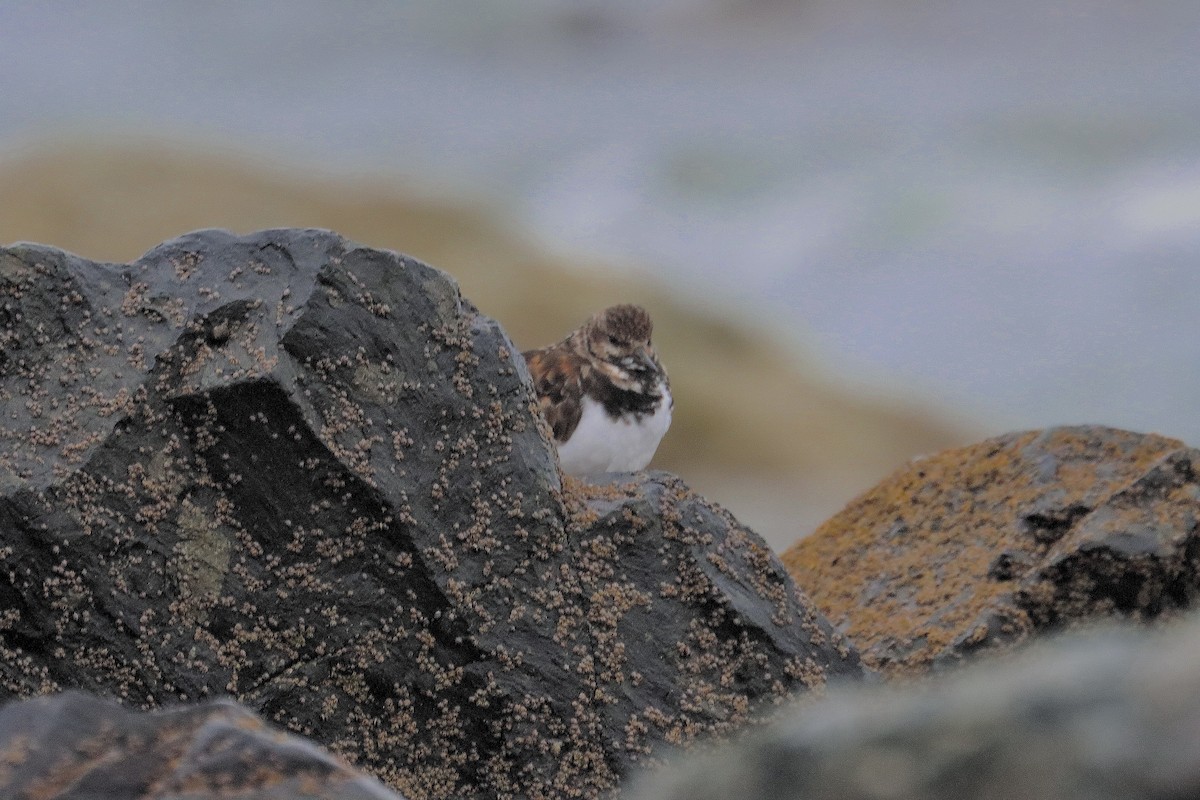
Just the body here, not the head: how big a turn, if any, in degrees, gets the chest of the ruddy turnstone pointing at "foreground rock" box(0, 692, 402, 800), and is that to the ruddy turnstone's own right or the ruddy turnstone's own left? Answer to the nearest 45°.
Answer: approximately 45° to the ruddy turnstone's own right

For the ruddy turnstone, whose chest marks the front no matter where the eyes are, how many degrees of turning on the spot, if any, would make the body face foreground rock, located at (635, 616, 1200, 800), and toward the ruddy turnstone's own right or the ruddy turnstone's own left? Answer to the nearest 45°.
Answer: approximately 45° to the ruddy turnstone's own right

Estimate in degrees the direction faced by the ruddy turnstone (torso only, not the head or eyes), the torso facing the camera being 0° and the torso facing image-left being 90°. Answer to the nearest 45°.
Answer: approximately 315°

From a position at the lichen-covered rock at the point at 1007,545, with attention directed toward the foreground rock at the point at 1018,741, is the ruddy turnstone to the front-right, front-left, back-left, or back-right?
front-right
